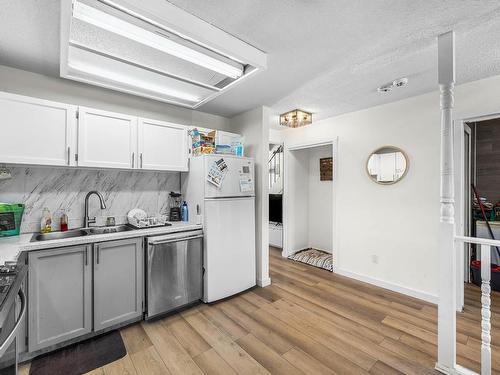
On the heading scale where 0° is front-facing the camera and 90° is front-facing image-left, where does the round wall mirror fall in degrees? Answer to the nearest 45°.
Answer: approximately 0°

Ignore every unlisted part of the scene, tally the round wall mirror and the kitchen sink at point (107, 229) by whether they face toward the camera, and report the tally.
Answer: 2

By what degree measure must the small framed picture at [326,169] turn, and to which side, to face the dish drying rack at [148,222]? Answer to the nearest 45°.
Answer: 0° — it already faces it

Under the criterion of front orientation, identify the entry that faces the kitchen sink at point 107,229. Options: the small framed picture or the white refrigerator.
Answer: the small framed picture

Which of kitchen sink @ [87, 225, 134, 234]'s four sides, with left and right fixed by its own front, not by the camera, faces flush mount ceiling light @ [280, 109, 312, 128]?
left

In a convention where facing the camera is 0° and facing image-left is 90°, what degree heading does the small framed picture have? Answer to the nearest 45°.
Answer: approximately 45°

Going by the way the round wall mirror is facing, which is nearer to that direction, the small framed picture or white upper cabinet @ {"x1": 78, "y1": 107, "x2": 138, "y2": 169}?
the white upper cabinet
